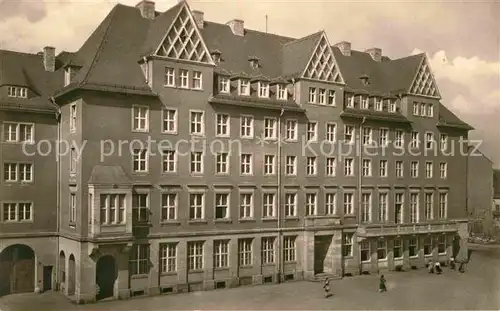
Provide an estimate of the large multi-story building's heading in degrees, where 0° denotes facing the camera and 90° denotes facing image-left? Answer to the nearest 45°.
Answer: approximately 315°
